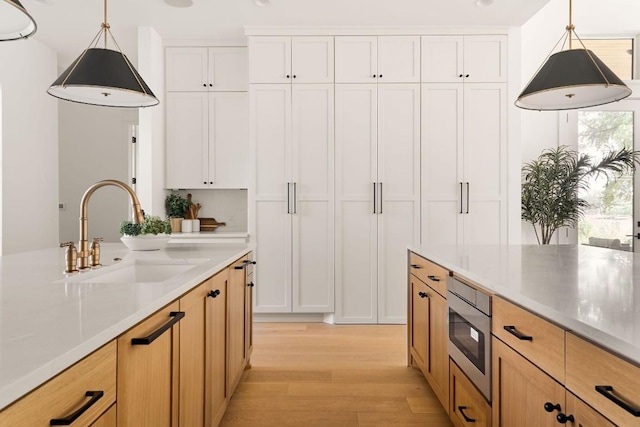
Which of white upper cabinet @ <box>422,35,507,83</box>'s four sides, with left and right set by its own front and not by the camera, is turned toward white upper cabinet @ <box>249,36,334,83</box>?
right

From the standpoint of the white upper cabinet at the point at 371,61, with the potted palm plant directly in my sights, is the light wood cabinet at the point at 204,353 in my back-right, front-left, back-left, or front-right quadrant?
back-right

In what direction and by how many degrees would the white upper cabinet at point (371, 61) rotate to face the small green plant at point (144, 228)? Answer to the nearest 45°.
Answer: approximately 45° to its right

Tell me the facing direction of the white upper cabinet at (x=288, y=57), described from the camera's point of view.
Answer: facing the viewer

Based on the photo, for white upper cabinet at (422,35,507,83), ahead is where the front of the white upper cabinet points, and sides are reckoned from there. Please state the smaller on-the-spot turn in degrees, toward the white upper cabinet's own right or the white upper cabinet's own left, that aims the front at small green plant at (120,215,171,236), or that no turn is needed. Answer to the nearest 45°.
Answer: approximately 45° to the white upper cabinet's own right

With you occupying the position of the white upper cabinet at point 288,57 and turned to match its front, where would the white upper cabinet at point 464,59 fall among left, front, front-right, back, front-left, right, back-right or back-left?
left

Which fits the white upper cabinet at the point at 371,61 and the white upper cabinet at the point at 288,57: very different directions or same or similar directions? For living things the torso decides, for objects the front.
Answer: same or similar directions

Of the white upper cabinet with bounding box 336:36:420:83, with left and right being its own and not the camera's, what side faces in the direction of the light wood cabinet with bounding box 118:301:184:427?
front

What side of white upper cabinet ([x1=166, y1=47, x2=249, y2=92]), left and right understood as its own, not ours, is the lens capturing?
front

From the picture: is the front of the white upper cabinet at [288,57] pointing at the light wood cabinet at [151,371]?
yes

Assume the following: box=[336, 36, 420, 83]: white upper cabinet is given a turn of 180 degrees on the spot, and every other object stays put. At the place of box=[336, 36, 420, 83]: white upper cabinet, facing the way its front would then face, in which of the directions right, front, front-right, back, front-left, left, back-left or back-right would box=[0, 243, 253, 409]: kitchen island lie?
back

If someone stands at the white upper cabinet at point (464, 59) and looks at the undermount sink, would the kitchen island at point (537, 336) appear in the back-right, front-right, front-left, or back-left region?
front-left

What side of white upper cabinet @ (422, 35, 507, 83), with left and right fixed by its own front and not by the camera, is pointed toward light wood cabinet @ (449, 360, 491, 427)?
front

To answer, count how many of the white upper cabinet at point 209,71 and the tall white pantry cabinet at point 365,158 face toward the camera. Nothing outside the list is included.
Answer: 2

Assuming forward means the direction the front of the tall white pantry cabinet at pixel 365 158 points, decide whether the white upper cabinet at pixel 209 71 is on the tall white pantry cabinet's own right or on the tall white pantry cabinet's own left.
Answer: on the tall white pantry cabinet's own right
